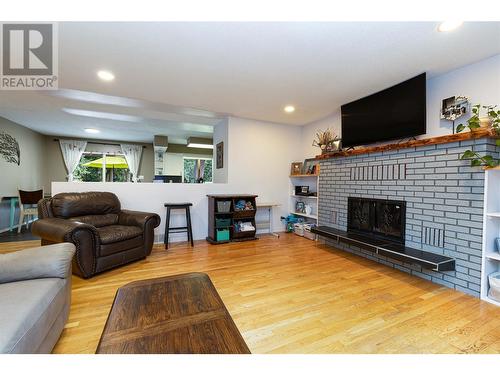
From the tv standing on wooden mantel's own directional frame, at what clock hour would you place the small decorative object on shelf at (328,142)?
The small decorative object on shelf is roughly at 3 o'clock from the tv standing on wooden mantel.

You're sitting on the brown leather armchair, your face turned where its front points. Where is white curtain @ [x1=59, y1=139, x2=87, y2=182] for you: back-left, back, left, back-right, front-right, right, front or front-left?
back-left

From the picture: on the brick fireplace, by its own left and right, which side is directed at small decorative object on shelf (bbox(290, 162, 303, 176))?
right

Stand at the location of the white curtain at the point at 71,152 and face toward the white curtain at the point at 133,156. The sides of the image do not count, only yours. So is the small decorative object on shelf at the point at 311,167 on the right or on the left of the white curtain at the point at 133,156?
right

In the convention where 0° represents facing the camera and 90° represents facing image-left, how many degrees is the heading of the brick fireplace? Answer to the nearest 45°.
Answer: approximately 45°

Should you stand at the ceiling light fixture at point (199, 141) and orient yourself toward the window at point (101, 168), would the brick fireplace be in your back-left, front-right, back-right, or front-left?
back-left

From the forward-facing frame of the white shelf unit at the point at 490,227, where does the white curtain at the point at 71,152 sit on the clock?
The white curtain is roughly at 1 o'clock from the white shelf unit.

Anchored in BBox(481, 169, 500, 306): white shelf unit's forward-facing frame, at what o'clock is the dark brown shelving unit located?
The dark brown shelving unit is roughly at 1 o'clock from the white shelf unit.

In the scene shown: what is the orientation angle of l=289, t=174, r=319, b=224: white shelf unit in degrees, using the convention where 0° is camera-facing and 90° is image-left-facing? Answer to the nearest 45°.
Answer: approximately 45°

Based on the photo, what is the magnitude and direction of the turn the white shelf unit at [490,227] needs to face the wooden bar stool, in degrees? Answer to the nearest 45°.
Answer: approximately 45° to its right

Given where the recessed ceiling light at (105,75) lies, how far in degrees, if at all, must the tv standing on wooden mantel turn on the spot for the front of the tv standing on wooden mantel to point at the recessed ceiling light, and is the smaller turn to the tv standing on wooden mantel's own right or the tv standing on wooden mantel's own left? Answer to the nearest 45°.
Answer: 0° — it already faces it
